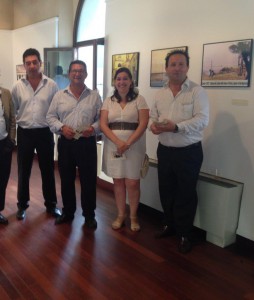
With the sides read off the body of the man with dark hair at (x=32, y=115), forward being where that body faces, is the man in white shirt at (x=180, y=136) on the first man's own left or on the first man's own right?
on the first man's own left

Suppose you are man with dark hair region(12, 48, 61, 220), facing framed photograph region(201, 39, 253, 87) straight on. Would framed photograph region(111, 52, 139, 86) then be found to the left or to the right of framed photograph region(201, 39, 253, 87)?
left

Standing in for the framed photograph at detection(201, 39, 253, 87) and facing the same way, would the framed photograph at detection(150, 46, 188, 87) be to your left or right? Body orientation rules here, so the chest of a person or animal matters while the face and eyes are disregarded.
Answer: on your right

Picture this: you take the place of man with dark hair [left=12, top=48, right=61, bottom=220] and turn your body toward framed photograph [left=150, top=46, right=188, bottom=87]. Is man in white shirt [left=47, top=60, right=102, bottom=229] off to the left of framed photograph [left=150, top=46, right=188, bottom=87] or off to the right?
right

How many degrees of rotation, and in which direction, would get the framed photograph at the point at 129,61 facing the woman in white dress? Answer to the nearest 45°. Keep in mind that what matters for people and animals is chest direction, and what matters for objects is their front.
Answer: approximately 45° to its left

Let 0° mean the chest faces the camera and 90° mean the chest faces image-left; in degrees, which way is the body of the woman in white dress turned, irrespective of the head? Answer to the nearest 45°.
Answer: approximately 0°

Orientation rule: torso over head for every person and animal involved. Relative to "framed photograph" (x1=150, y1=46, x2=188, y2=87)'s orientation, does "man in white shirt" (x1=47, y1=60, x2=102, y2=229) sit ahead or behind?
ahead
